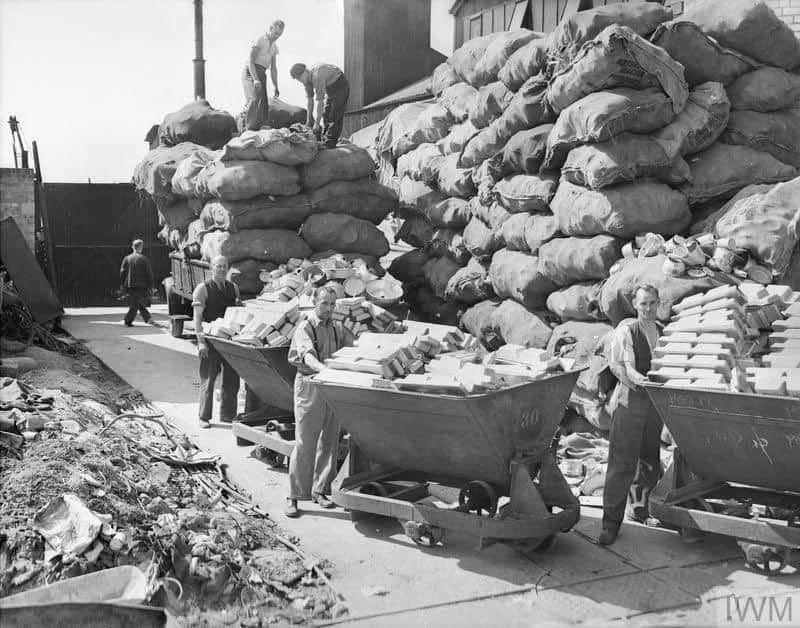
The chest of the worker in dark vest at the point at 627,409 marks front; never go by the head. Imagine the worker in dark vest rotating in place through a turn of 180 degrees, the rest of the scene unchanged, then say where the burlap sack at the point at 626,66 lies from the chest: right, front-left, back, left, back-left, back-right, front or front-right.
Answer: front-right

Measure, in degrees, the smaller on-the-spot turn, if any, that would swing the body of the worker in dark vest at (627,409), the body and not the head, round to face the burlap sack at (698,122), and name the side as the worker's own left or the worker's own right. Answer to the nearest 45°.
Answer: approximately 135° to the worker's own left

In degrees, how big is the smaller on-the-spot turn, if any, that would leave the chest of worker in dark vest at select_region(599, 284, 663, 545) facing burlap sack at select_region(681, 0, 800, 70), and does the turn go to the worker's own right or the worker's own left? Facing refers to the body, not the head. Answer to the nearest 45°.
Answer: approximately 135° to the worker's own left

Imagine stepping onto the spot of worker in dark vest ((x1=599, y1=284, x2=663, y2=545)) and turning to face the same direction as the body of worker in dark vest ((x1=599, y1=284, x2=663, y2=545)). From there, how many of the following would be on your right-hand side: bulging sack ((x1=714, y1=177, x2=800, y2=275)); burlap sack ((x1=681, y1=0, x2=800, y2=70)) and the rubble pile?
1

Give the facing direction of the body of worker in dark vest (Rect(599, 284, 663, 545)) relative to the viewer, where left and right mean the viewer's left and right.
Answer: facing the viewer and to the right of the viewer

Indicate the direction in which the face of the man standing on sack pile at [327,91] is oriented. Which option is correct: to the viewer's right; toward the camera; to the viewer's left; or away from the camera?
to the viewer's left

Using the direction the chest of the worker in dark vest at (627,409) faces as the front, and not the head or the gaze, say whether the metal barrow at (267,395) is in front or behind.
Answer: behind

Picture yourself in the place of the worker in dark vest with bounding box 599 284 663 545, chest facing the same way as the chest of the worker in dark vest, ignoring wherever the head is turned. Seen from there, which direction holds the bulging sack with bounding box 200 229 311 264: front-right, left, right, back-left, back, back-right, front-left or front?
back

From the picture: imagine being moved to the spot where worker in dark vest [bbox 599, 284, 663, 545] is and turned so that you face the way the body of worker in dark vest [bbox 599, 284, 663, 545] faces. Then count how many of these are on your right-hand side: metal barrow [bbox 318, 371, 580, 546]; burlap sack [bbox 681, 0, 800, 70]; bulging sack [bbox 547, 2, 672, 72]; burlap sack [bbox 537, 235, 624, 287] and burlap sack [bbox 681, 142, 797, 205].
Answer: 1

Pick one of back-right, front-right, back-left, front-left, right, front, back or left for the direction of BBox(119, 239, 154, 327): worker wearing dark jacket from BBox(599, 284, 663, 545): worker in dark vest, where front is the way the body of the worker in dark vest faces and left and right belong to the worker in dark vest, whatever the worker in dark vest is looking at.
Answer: back

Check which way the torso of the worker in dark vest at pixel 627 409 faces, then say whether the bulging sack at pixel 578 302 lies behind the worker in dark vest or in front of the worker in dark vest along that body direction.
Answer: behind

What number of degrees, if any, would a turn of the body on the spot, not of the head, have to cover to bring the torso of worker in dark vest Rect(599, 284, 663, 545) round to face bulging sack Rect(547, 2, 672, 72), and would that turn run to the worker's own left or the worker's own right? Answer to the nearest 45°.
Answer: approximately 135° to the worker's own left

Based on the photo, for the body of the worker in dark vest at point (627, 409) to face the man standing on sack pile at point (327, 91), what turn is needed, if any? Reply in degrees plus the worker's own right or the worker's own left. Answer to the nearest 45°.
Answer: approximately 180°

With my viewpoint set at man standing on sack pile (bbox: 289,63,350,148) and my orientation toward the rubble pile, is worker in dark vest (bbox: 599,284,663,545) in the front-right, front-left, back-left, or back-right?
front-left

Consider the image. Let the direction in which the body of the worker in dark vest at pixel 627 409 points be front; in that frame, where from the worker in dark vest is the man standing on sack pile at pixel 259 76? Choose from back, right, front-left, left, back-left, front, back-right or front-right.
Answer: back
